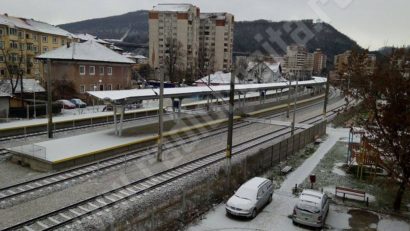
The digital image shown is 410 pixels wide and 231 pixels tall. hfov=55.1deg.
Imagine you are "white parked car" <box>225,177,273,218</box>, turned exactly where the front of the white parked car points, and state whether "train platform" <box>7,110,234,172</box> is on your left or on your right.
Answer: on your right

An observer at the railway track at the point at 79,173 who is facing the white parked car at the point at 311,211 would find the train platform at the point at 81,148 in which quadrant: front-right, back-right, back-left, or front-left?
back-left

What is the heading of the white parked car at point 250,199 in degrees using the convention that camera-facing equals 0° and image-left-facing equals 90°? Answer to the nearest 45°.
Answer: approximately 45°

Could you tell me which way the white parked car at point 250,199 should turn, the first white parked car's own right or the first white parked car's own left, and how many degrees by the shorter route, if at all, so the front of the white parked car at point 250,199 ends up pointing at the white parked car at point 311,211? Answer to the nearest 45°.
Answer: approximately 135° to the first white parked car's own left

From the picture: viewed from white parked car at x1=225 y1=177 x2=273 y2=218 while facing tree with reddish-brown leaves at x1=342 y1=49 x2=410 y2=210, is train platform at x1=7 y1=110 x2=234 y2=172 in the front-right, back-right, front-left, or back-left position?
back-left

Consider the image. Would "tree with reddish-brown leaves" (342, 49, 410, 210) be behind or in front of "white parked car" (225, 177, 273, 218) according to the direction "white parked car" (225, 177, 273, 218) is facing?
behind

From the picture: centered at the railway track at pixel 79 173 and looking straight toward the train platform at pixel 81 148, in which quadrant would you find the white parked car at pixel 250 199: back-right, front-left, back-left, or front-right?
back-right
